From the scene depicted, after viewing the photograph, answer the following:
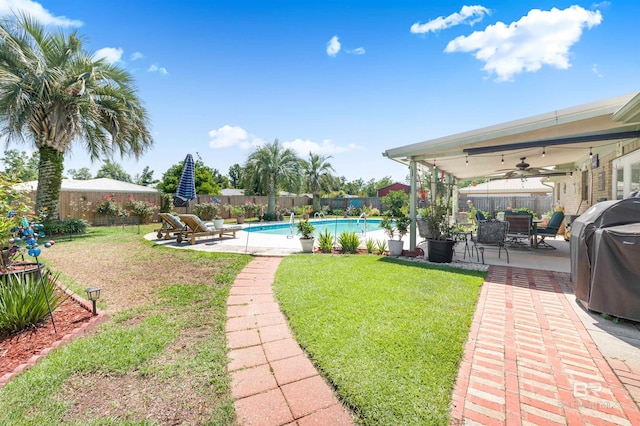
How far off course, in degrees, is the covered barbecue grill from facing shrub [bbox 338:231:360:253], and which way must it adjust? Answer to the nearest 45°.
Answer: approximately 45° to its right

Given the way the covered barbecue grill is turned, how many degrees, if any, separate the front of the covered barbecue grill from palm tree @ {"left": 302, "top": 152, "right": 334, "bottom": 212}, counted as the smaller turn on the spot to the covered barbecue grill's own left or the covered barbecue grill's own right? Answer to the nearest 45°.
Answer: approximately 90° to the covered barbecue grill's own right

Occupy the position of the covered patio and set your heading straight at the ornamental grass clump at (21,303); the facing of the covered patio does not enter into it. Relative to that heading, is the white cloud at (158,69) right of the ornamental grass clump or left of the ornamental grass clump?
right

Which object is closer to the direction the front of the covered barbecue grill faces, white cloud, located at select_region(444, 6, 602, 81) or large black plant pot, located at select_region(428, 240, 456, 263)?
the large black plant pot

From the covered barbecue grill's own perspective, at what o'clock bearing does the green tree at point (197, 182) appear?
The green tree is roughly at 2 o'clock from the covered barbecue grill.

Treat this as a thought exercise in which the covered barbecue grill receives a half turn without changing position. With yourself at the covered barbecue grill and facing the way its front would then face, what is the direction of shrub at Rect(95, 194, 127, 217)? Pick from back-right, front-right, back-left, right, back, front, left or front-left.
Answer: back-left

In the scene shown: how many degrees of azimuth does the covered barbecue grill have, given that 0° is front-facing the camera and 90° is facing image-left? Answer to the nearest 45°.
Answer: approximately 45°

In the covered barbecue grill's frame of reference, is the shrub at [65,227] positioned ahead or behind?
ahead
